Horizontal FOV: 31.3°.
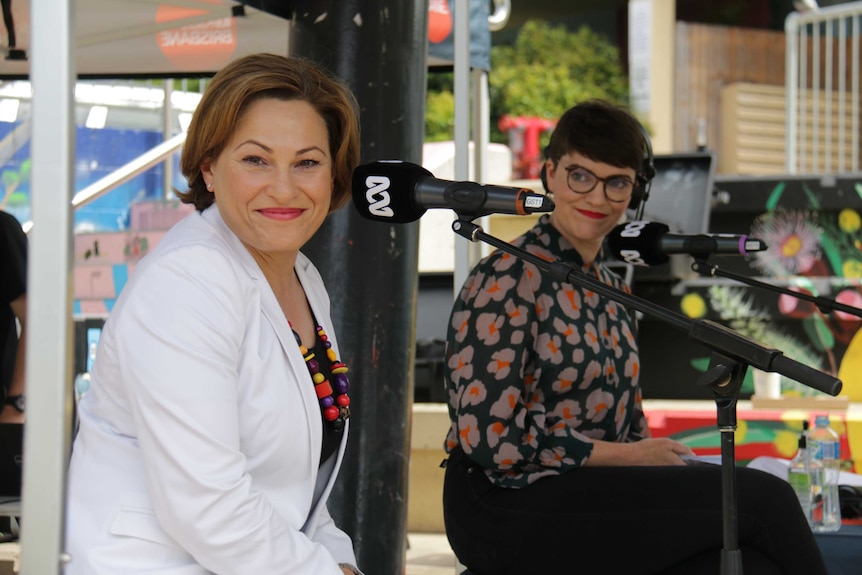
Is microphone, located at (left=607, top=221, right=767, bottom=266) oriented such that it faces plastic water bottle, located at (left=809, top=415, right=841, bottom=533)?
no

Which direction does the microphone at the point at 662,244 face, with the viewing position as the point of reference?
facing to the left of the viewer

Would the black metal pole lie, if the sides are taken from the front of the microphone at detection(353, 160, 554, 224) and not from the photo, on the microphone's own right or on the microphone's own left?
on the microphone's own right

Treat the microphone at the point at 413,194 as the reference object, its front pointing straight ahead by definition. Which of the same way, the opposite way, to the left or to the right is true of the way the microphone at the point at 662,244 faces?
the same way

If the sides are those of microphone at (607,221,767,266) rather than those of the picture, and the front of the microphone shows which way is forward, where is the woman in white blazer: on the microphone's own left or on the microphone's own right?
on the microphone's own left

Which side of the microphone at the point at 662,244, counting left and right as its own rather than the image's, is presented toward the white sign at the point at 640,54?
right

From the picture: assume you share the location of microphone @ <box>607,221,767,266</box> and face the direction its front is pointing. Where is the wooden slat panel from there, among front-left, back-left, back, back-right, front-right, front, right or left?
right

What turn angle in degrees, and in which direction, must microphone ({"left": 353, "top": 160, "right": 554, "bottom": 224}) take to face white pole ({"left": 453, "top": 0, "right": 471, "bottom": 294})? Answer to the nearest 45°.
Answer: approximately 90° to its right

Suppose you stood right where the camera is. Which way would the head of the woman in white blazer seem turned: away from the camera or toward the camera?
toward the camera

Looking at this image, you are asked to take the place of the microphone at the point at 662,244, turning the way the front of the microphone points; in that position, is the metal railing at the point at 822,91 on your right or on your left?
on your right

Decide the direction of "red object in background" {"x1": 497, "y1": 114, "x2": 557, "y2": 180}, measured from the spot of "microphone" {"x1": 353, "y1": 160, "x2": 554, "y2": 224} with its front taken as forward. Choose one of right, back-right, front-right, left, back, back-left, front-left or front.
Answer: right

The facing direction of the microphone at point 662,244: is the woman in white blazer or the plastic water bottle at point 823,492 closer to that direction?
the woman in white blazer

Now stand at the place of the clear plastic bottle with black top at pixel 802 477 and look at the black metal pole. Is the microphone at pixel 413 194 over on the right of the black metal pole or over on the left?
left

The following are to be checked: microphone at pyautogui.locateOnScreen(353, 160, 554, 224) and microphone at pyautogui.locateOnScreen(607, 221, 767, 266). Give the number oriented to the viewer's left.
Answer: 2

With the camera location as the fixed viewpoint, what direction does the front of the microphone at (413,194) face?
facing to the left of the viewer

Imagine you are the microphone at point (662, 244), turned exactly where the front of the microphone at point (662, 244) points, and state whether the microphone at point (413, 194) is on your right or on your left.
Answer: on your left

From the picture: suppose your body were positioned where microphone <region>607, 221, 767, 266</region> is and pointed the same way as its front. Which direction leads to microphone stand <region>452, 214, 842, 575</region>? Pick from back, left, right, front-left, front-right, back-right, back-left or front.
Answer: left
